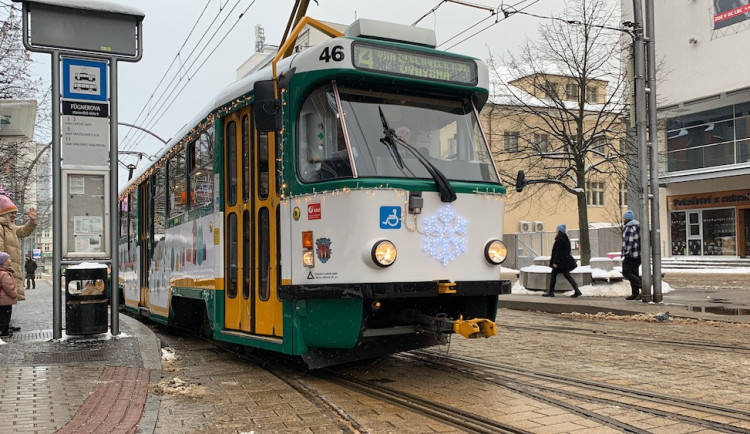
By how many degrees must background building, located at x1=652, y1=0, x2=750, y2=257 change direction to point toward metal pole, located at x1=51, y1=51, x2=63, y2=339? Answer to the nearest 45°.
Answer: approximately 45° to its left

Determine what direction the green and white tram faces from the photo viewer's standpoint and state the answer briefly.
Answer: facing the viewer and to the right of the viewer

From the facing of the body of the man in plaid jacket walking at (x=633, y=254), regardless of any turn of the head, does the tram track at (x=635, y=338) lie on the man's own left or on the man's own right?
on the man's own left

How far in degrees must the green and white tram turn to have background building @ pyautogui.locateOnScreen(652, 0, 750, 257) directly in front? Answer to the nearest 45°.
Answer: approximately 90° to its left

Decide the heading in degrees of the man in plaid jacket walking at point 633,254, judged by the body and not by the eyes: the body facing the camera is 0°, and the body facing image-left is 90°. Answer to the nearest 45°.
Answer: approximately 90°

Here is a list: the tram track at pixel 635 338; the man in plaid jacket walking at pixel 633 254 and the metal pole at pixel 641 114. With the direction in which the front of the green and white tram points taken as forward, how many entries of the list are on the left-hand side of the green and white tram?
3

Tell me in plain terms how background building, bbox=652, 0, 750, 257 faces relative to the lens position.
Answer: facing the viewer and to the left of the viewer
